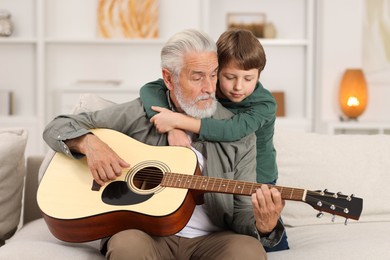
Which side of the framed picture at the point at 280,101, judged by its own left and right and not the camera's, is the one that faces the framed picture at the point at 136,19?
right

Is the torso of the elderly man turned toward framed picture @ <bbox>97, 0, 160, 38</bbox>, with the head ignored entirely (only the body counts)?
no

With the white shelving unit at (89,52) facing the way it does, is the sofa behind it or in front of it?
in front

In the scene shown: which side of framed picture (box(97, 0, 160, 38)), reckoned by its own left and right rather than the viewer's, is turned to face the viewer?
front

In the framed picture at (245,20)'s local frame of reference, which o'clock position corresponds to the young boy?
The young boy is roughly at 12 o'clock from the framed picture.

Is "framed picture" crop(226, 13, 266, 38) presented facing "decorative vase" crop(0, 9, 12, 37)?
no

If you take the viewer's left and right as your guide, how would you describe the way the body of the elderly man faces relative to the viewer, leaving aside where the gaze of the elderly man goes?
facing the viewer

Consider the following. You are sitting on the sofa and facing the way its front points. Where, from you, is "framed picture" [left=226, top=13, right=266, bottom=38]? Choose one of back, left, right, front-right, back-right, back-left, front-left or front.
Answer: back

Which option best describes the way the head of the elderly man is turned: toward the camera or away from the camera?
toward the camera

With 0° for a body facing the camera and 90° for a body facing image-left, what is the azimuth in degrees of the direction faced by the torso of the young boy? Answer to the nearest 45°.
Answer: approximately 45°
